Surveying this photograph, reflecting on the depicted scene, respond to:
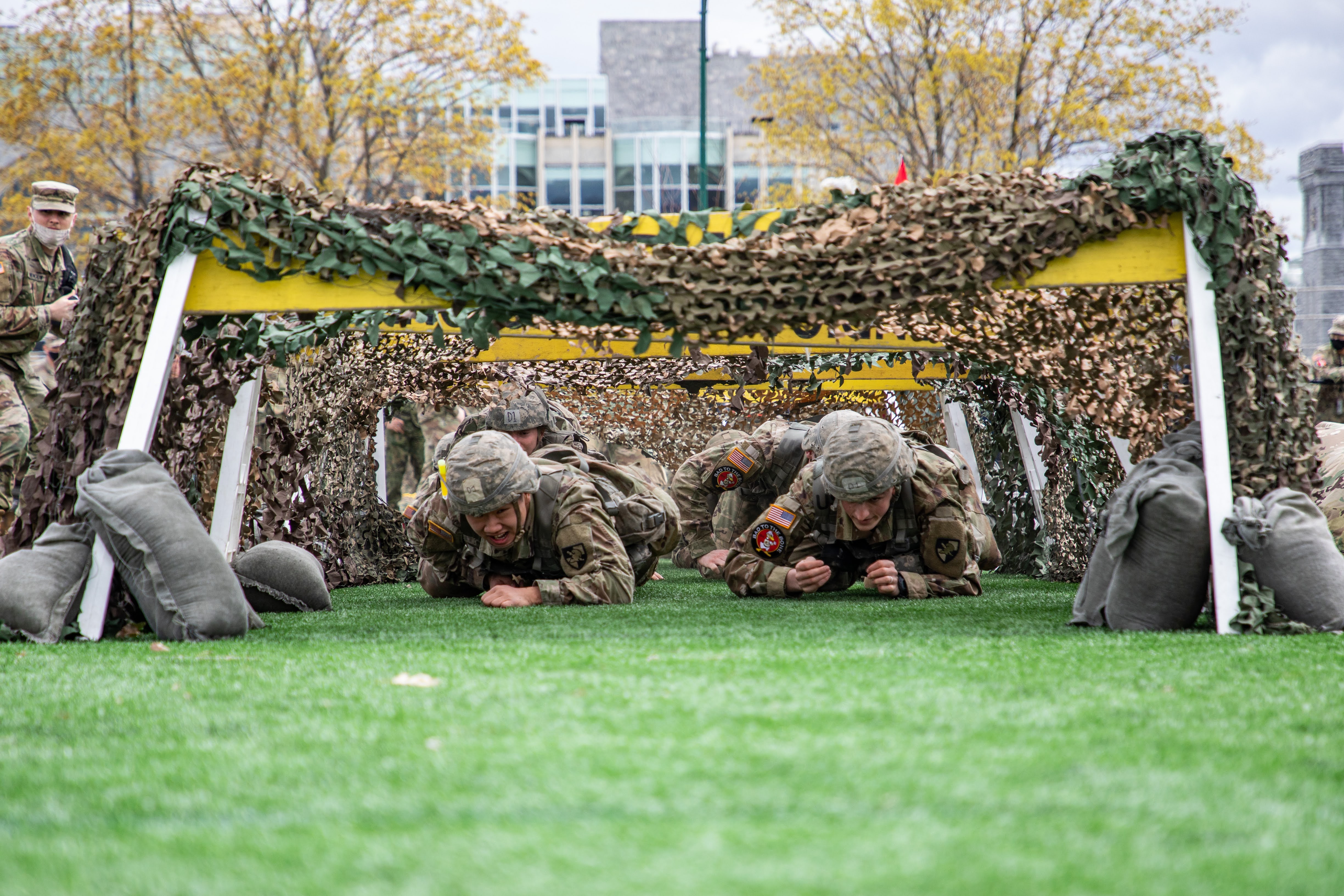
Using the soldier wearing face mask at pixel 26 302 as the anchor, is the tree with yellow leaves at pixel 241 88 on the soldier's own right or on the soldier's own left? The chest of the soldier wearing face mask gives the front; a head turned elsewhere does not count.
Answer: on the soldier's own left

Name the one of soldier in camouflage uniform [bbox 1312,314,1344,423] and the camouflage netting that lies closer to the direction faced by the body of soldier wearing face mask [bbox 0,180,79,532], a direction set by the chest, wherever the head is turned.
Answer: the camouflage netting

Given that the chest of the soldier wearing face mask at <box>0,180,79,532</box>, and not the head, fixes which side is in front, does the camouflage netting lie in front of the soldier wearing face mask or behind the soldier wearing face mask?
in front

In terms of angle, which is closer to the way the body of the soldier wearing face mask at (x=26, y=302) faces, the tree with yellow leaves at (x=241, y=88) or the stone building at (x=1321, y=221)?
the stone building

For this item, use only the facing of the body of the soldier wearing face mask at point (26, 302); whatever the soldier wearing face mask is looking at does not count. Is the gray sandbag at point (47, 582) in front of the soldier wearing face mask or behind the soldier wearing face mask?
in front

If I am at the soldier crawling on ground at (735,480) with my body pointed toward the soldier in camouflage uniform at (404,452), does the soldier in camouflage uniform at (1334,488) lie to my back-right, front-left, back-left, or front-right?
back-right

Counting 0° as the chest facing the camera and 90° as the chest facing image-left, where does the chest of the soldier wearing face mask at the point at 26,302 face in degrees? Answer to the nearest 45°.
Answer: approximately 315°

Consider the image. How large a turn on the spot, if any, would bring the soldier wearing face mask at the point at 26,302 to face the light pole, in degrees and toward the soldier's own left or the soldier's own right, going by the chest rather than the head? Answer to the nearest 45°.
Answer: approximately 90° to the soldier's own left

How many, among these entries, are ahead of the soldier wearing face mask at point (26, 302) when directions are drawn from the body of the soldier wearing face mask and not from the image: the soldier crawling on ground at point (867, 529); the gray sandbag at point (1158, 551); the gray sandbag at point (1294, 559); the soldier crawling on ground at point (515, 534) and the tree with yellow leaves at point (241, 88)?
4
